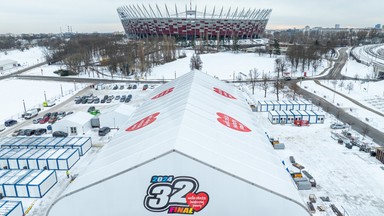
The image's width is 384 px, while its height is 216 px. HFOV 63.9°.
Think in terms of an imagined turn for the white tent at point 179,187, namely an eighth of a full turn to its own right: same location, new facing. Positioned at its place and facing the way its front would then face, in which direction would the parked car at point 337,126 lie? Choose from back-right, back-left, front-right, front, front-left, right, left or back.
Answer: back

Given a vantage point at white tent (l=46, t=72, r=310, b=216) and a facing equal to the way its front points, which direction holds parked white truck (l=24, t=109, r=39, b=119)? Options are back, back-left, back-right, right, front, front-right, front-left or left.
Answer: back-right

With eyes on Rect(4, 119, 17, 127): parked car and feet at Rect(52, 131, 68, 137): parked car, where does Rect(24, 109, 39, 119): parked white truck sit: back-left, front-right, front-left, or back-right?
front-right

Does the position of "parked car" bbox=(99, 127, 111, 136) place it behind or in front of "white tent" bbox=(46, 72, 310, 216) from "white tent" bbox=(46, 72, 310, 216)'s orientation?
behind

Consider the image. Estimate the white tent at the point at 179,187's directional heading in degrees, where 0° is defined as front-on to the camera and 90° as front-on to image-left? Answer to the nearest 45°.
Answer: approximately 0°

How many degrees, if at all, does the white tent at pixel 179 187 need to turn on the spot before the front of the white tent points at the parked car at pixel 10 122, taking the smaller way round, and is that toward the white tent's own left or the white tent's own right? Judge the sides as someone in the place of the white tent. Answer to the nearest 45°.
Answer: approximately 135° to the white tent's own right

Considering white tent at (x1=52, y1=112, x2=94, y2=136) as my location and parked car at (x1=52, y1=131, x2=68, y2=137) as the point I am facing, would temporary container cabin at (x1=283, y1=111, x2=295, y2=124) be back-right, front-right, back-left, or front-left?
back-left

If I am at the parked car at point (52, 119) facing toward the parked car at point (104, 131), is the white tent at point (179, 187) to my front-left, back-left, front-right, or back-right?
front-right

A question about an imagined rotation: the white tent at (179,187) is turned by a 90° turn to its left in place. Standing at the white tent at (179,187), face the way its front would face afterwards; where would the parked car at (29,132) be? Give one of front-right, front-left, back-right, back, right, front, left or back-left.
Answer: back-left

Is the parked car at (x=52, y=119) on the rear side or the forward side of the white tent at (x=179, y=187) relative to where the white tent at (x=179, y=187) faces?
on the rear side

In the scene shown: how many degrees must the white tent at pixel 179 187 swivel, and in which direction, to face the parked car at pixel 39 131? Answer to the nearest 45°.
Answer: approximately 135° to its right

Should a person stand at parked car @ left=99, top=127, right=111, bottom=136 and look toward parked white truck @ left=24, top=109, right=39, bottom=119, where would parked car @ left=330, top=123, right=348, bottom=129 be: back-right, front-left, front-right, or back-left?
back-right
